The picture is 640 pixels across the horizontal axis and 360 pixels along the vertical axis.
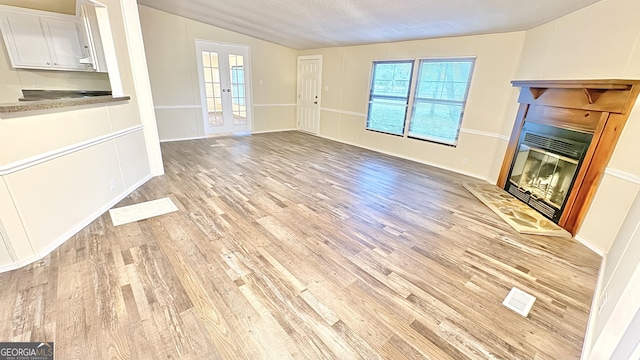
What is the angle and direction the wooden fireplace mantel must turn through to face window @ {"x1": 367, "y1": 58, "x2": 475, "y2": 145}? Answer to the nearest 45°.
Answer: approximately 90° to its right

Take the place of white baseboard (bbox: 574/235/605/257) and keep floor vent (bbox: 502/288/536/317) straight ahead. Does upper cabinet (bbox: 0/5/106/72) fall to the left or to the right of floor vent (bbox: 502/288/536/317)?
right

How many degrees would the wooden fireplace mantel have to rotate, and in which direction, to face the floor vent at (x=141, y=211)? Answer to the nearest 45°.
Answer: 0° — it already faces it

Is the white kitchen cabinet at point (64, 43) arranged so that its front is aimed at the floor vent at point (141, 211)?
yes

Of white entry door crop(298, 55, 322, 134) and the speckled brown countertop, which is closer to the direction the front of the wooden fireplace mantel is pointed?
the speckled brown countertop

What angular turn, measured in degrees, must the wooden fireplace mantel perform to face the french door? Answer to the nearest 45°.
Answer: approximately 45° to its right

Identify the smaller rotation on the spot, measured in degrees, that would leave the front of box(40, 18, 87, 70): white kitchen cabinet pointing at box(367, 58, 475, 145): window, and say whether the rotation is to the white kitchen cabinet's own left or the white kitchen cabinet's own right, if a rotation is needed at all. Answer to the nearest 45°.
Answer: approximately 45° to the white kitchen cabinet's own left

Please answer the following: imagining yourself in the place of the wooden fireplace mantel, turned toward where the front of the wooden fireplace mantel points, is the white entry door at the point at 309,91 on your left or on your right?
on your right

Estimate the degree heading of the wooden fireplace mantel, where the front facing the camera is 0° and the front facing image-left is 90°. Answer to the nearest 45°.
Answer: approximately 45°

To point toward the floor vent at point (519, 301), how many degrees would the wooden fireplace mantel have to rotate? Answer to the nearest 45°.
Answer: approximately 45° to its left

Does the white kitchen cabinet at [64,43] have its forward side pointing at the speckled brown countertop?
yes

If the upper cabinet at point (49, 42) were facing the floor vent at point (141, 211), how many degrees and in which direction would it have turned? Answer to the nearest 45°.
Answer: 0° — it already faces it

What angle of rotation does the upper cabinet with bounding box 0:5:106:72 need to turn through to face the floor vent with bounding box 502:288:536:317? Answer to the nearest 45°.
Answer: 0° — it already faces it

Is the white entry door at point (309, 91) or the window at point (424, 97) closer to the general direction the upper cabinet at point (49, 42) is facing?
the window
